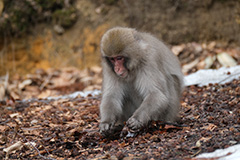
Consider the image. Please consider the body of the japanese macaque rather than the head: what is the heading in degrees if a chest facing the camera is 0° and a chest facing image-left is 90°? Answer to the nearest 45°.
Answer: approximately 45°
